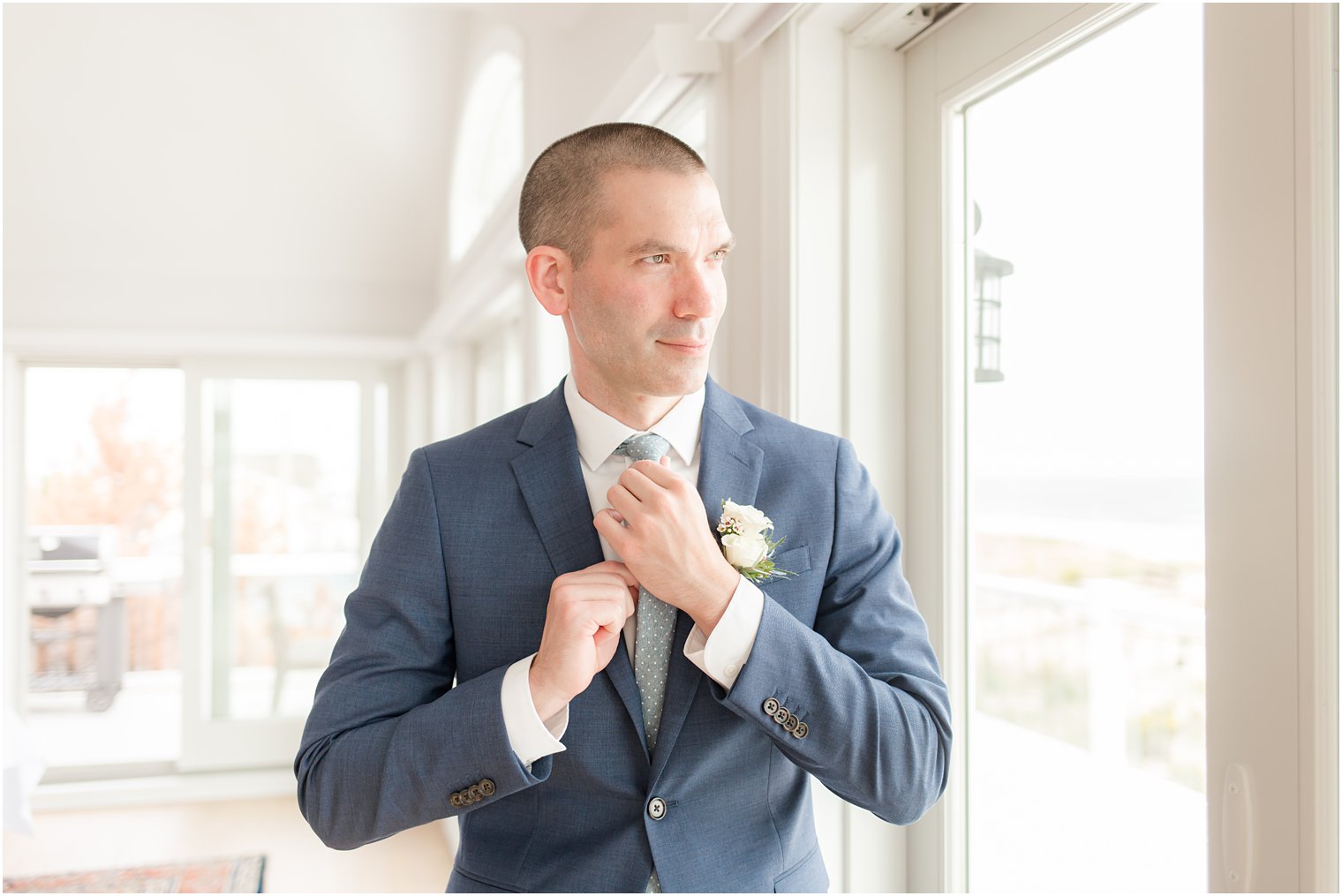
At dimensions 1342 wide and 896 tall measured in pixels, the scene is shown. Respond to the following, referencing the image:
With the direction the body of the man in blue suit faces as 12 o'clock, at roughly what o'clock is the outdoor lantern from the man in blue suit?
The outdoor lantern is roughly at 8 o'clock from the man in blue suit.

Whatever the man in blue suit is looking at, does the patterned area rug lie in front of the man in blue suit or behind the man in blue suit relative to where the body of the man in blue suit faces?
behind

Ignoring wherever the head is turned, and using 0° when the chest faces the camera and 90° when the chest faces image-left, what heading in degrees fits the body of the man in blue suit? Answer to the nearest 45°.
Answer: approximately 0°

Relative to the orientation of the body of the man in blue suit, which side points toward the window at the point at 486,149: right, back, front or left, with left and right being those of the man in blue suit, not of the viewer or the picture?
back
